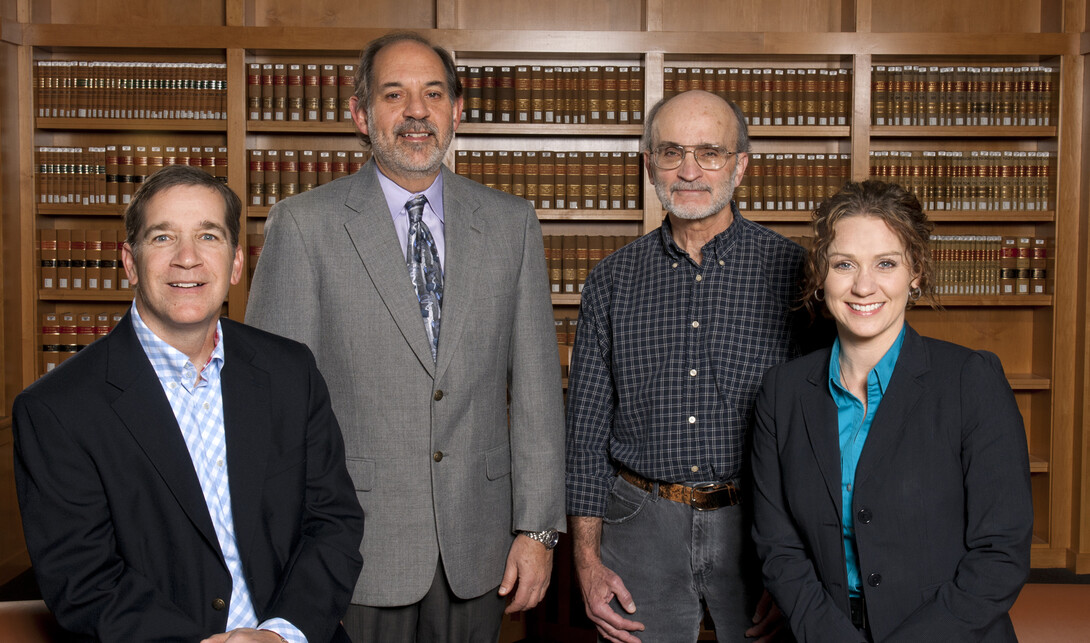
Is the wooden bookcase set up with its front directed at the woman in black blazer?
yes

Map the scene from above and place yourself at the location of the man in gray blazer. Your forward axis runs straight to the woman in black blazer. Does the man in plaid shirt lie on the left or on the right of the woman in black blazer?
left

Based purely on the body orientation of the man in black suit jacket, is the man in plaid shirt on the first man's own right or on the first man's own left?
on the first man's own left

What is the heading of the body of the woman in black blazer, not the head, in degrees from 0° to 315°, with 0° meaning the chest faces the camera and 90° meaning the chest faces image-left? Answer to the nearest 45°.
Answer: approximately 45°
